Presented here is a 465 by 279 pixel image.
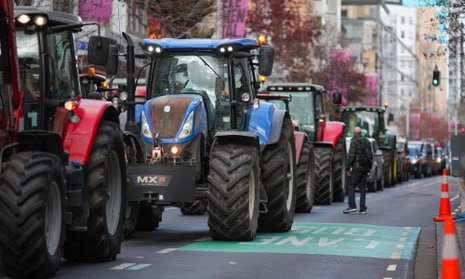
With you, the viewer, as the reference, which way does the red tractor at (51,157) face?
facing the viewer and to the left of the viewer

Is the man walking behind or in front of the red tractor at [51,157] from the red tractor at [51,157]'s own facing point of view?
behind

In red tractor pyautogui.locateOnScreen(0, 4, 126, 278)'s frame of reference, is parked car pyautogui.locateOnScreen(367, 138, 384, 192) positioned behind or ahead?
behind

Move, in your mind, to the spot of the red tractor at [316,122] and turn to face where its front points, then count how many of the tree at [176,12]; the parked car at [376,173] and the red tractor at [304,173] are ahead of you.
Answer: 1

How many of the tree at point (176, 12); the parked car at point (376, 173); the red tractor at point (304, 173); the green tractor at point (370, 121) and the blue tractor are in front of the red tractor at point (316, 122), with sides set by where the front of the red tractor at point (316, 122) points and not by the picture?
2

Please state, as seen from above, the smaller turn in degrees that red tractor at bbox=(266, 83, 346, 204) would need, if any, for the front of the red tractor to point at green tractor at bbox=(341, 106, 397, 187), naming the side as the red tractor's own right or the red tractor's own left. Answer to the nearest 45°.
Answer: approximately 180°

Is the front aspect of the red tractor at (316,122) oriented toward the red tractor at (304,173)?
yes

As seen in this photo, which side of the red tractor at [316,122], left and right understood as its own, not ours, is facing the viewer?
front
